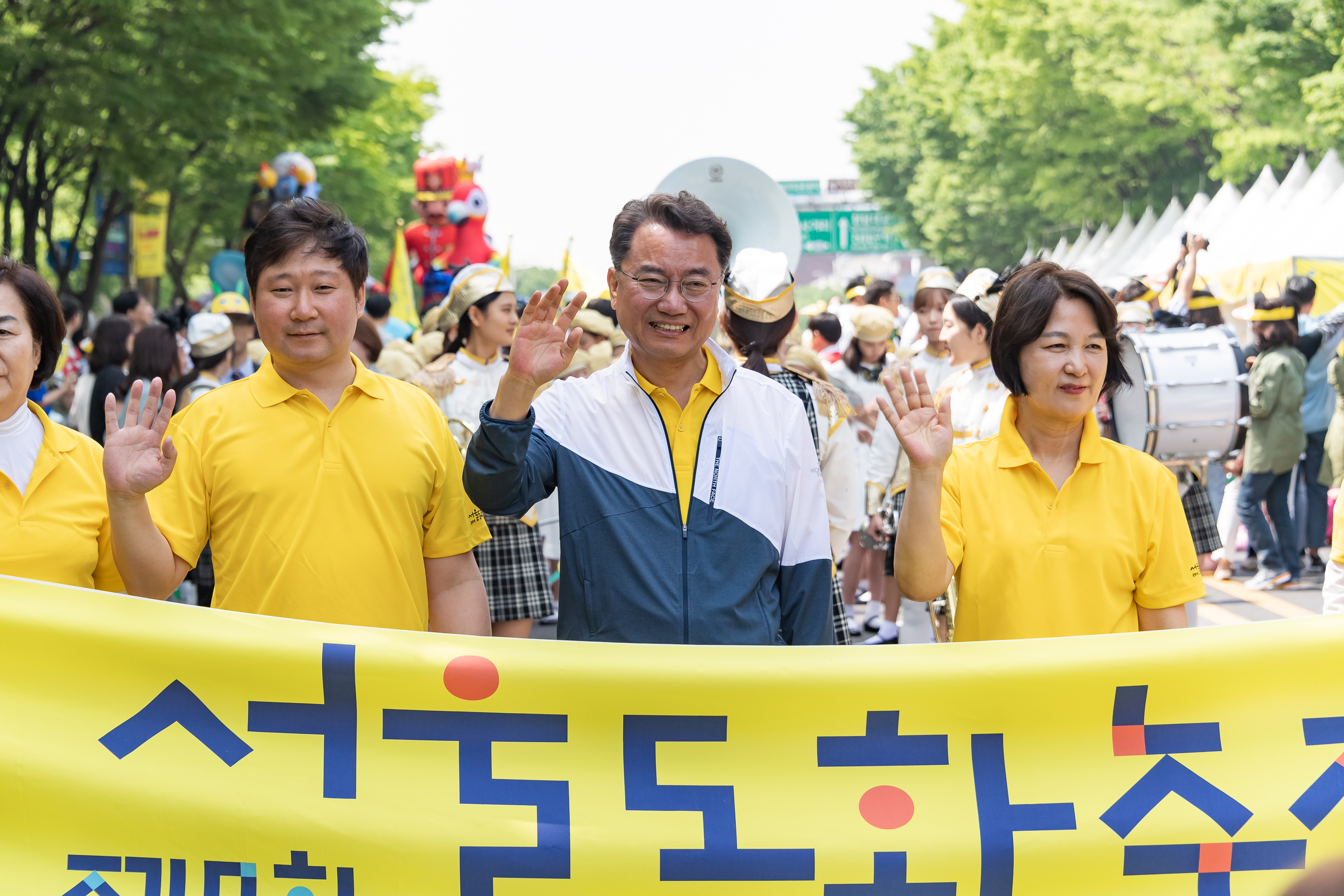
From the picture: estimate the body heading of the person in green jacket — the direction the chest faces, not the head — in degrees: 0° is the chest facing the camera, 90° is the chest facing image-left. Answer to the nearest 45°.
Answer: approximately 90°

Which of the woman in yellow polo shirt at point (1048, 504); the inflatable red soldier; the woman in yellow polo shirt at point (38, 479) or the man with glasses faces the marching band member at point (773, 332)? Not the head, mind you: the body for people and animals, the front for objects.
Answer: the inflatable red soldier

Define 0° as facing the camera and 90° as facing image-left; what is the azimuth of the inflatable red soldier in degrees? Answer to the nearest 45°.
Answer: approximately 0°

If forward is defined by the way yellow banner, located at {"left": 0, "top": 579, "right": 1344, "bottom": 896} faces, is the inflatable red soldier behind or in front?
behind

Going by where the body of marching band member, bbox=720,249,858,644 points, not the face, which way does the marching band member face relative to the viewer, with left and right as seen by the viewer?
facing away from the viewer

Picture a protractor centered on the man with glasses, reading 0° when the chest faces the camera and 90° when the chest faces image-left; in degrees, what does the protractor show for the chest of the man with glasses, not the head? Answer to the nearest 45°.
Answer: approximately 0°
